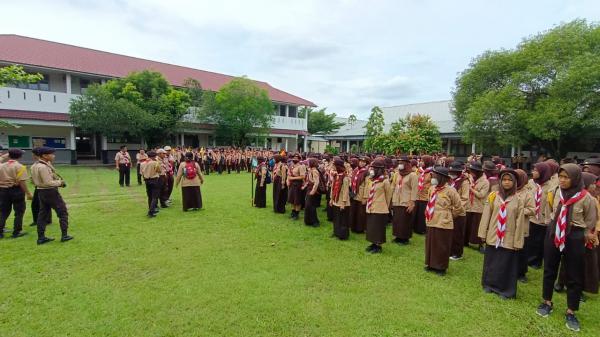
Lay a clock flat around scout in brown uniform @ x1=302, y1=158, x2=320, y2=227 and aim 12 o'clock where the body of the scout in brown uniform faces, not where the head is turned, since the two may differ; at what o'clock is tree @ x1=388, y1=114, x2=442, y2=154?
The tree is roughly at 4 o'clock from the scout in brown uniform.

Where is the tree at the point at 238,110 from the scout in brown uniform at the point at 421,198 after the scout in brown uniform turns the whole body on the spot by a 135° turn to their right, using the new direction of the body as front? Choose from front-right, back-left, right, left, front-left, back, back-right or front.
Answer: front-left

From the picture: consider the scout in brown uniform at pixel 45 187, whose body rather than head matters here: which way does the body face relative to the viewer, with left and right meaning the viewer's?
facing to the right of the viewer

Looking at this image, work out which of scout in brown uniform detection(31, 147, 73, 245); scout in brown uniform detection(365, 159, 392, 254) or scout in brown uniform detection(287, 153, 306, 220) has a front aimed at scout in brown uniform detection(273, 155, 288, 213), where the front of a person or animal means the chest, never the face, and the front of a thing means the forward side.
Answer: scout in brown uniform detection(31, 147, 73, 245)

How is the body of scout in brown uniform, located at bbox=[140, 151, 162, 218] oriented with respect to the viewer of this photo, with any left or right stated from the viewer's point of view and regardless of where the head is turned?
facing away from the viewer

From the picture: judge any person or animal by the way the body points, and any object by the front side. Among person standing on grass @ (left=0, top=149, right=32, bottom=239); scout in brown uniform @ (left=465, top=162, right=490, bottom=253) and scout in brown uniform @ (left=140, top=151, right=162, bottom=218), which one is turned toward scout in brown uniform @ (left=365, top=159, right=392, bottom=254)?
scout in brown uniform @ (left=465, top=162, right=490, bottom=253)

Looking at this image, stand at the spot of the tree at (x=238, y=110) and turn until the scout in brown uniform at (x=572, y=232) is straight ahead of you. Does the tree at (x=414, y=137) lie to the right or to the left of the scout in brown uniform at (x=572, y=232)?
left

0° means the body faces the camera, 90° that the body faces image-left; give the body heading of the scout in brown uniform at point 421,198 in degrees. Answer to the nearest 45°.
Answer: approximately 45°

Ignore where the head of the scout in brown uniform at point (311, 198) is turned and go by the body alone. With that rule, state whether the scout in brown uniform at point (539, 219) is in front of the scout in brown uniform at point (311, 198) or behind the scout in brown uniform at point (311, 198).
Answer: behind

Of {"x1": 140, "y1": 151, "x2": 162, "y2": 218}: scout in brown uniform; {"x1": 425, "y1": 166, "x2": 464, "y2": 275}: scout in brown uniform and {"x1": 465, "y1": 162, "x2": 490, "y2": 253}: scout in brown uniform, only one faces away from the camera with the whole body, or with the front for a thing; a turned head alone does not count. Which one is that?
{"x1": 140, "y1": 151, "x2": 162, "y2": 218}: scout in brown uniform

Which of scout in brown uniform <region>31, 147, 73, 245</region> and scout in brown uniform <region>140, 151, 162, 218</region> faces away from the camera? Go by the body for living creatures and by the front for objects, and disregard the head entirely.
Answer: scout in brown uniform <region>140, 151, 162, 218</region>

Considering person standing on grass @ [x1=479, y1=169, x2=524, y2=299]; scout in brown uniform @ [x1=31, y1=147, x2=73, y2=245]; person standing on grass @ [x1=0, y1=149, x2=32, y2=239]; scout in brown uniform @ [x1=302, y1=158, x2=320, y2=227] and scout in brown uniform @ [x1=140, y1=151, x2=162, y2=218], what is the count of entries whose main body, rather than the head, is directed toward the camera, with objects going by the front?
1
